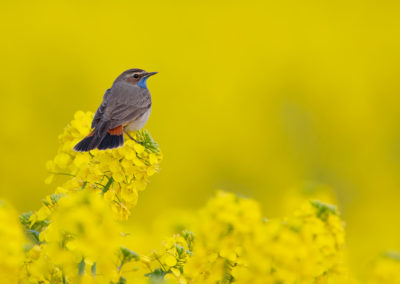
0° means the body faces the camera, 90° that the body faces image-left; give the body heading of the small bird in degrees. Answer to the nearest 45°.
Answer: approximately 225°

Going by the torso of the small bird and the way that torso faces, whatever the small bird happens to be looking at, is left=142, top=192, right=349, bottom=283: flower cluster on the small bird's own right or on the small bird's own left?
on the small bird's own right
